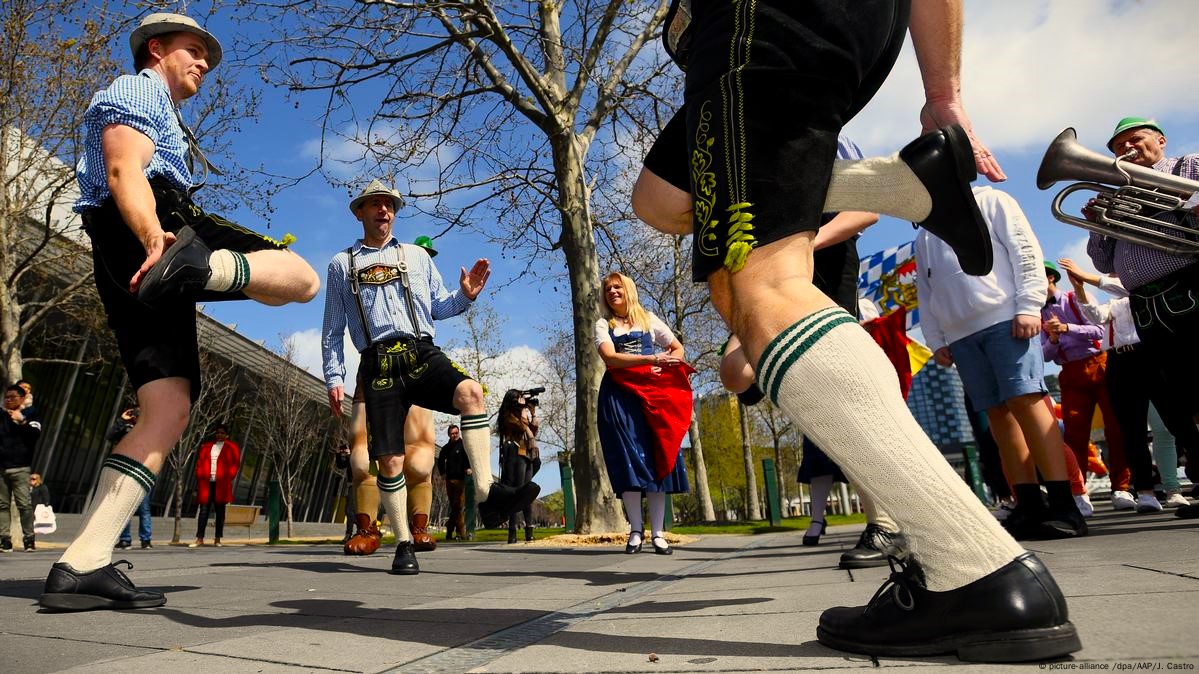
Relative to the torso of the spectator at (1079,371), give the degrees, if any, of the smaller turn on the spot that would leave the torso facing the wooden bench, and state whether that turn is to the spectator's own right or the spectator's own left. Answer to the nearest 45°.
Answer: approximately 45° to the spectator's own right

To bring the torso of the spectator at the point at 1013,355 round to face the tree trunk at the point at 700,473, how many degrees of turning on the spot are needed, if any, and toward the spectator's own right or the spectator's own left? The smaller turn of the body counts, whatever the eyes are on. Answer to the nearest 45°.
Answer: approximately 90° to the spectator's own right

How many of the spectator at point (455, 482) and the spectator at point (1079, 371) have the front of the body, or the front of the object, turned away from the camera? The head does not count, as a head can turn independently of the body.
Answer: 0

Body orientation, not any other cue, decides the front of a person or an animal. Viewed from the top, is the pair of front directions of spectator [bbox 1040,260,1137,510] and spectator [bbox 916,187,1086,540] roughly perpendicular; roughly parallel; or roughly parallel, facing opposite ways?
roughly parallel

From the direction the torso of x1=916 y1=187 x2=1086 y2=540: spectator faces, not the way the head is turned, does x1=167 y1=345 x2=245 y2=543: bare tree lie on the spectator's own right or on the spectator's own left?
on the spectator's own right

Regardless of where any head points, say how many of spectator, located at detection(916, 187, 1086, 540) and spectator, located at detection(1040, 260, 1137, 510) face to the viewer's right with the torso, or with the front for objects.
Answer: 0

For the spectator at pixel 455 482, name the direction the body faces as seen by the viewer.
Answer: toward the camera

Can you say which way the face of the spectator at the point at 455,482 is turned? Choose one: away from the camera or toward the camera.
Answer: toward the camera

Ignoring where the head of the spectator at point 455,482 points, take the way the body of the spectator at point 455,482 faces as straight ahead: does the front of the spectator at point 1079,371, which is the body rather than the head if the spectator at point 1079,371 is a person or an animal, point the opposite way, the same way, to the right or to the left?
to the right

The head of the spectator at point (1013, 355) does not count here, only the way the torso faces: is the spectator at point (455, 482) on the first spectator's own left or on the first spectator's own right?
on the first spectator's own right
